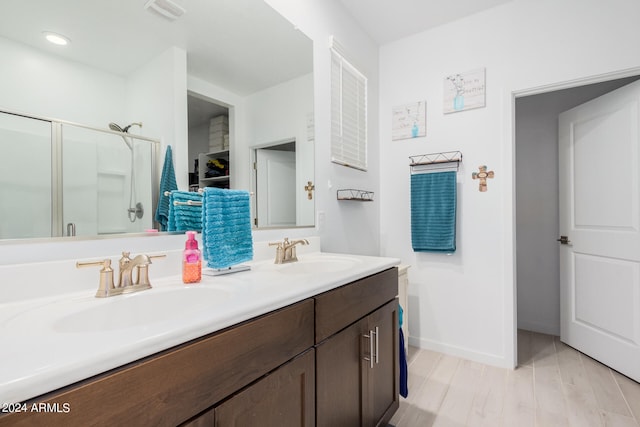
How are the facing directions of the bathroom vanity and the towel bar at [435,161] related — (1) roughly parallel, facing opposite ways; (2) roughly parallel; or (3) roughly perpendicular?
roughly perpendicular

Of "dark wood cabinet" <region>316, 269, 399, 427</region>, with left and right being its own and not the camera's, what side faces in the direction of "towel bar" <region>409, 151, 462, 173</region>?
left

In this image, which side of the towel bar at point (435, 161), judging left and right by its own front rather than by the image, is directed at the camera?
front

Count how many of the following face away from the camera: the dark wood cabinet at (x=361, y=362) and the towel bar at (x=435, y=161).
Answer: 0

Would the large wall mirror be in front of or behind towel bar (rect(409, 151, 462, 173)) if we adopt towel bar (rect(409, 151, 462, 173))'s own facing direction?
in front

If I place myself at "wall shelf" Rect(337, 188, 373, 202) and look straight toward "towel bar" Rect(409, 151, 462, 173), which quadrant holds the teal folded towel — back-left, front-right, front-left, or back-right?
back-right

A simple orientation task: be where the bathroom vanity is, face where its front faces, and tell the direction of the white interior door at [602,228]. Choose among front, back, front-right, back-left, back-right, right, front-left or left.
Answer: front-left

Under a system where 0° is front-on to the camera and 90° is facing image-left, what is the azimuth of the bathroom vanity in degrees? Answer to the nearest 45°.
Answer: approximately 315°

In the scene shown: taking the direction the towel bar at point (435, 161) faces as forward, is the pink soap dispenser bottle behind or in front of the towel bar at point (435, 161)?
in front

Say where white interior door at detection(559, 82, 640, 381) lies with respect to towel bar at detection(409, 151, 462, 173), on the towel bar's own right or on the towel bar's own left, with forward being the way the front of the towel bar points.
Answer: on the towel bar's own left
